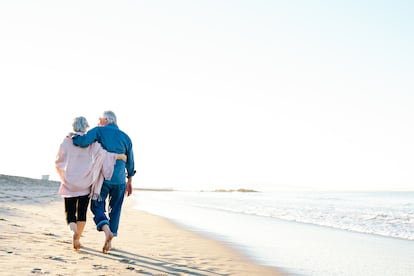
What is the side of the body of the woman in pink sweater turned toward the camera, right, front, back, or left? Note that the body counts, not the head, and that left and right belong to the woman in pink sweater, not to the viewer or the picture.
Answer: back

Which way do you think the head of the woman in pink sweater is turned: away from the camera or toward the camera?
away from the camera
